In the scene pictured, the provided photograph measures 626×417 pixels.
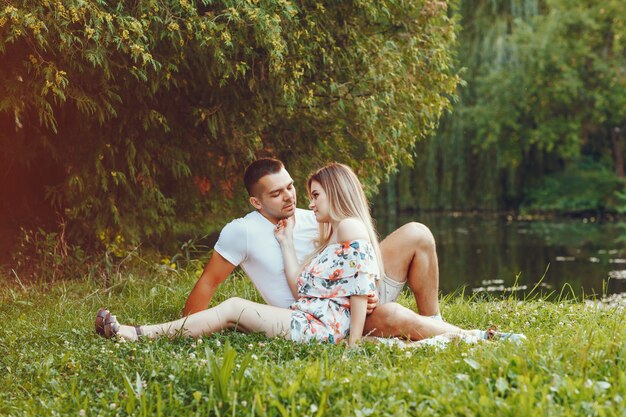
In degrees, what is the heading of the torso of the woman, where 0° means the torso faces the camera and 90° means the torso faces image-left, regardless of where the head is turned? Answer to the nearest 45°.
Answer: approximately 90°

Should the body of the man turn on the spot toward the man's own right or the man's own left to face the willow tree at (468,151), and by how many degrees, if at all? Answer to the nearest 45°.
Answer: approximately 135° to the man's own left

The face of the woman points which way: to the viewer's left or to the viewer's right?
to the viewer's left

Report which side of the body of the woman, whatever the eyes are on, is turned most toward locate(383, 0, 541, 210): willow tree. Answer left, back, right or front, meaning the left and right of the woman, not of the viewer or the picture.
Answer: right

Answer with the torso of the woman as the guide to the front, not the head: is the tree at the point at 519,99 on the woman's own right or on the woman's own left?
on the woman's own right

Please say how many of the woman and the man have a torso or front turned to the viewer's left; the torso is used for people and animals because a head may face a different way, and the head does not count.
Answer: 1

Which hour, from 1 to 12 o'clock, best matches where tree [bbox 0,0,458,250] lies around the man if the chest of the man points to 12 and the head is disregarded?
The tree is roughly at 7 o'clock from the man.

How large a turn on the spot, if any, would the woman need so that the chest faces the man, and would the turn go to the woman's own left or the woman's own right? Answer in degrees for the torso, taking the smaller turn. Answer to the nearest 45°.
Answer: approximately 45° to the woman's own right

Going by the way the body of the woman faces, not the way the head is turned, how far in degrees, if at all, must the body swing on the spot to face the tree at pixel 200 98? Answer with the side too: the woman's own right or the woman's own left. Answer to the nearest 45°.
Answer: approximately 90° to the woman's own right

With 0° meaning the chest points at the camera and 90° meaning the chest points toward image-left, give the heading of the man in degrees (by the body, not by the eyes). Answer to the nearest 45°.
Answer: approximately 315°
